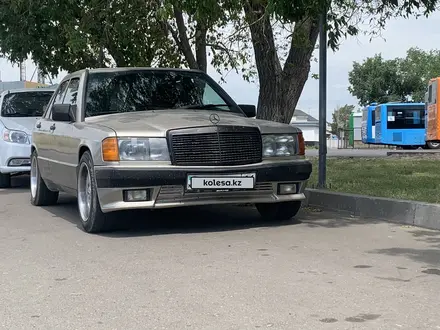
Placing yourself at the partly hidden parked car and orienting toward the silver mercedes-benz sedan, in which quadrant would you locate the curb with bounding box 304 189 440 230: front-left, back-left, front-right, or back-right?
front-left

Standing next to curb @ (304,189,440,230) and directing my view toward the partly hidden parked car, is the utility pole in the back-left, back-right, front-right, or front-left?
front-right

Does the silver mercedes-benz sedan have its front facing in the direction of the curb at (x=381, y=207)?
no

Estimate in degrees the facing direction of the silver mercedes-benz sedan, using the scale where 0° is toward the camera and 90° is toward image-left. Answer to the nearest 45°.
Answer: approximately 315°

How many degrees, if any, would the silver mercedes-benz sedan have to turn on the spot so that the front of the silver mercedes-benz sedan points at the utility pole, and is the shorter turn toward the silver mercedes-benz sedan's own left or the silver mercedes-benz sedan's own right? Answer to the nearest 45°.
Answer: approximately 90° to the silver mercedes-benz sedan's own left

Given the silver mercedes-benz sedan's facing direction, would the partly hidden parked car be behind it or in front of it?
behind
